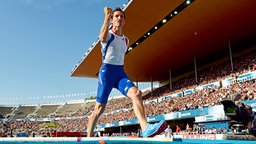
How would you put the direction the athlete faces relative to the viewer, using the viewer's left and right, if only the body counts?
facing the viewer and to the right of the viewer
